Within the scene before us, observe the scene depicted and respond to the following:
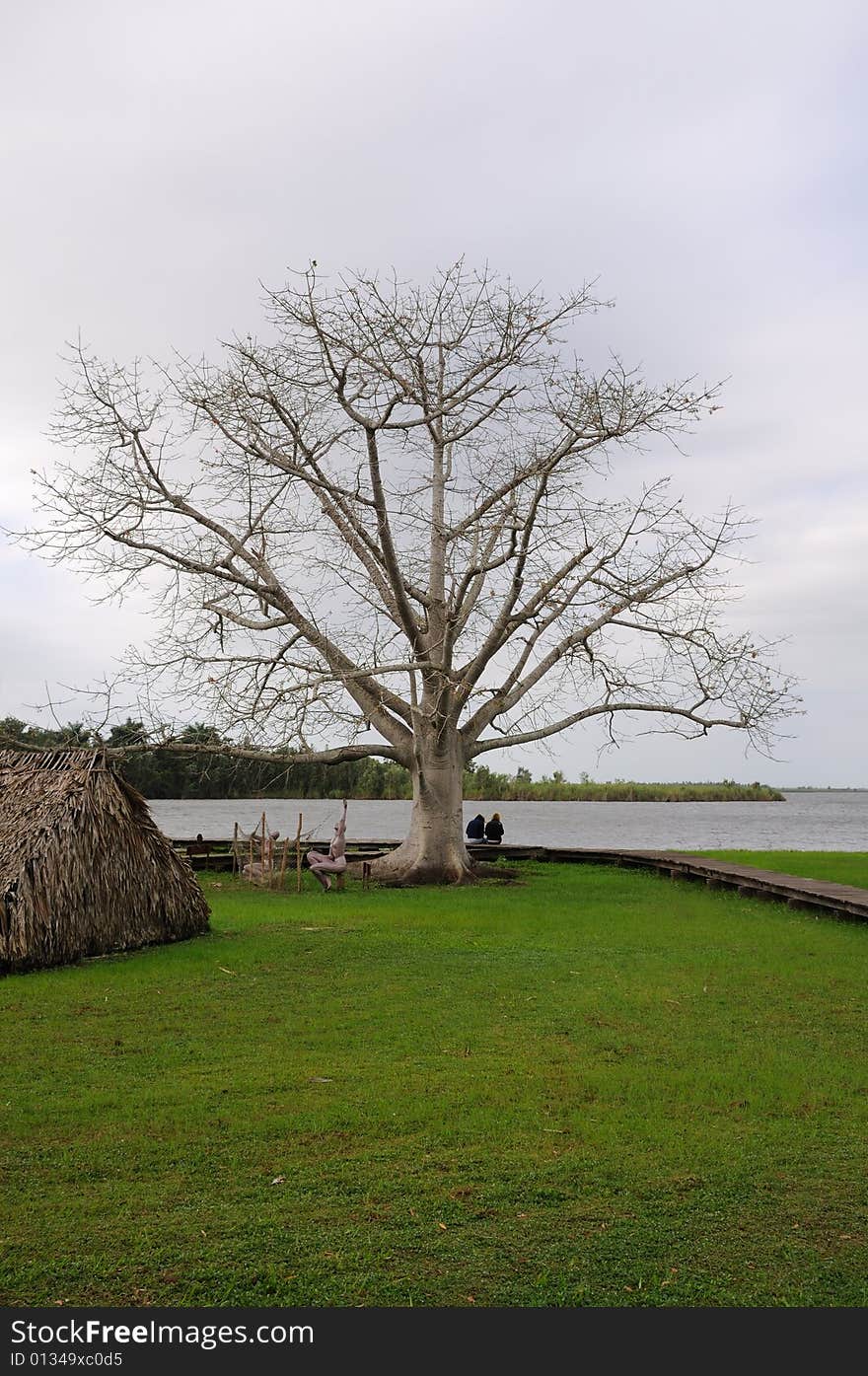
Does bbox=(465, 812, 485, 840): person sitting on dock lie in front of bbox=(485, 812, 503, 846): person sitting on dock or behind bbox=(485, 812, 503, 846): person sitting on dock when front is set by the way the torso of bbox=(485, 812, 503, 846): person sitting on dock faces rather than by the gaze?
in front

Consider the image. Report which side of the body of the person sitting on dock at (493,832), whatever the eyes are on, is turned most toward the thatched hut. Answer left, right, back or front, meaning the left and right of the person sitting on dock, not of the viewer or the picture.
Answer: back

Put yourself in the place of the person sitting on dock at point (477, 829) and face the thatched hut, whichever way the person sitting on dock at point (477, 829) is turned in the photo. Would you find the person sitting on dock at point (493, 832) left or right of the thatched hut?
left

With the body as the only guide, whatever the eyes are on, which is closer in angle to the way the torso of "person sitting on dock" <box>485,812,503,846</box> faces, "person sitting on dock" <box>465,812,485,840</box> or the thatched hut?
the person sitting on dock

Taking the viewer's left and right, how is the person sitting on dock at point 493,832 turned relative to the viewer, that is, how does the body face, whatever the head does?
facing away from the viewer
